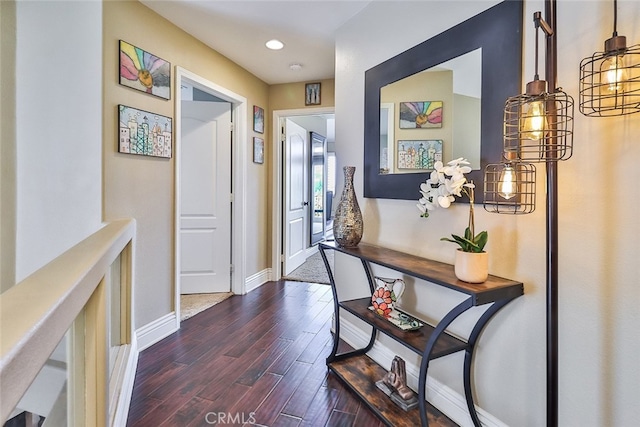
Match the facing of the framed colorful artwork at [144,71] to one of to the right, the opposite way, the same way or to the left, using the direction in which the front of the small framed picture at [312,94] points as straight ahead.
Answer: to the left

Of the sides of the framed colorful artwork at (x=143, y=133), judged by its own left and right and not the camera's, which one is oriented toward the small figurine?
front

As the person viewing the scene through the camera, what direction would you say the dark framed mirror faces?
facing the viewer and to the left of the viewer

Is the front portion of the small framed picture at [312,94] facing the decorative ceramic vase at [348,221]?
yes

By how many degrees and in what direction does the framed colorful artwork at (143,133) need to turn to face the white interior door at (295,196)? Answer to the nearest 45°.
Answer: approximately 90° to its left

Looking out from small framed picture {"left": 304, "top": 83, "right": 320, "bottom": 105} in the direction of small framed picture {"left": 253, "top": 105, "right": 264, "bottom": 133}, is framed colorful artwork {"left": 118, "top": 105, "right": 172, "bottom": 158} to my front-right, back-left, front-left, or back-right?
front-left

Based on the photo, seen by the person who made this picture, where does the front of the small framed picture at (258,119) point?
facing the viewer and to the right of the viewer

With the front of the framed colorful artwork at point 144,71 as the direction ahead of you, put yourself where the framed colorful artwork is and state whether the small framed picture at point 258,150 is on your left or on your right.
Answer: on your left

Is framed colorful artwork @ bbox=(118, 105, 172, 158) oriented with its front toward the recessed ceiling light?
no

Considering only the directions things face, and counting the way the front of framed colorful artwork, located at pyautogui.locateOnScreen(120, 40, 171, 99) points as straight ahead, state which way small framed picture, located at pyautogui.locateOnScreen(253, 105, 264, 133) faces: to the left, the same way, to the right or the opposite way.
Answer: the same way

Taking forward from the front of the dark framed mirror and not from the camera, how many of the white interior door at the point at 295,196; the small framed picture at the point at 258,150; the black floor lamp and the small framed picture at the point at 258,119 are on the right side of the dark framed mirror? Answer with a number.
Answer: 3

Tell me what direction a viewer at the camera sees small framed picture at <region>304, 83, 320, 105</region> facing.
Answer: facing the viewer

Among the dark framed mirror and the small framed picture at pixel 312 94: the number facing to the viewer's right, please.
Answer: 0

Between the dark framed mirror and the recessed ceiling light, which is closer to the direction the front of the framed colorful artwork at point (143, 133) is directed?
the dark framed mirror

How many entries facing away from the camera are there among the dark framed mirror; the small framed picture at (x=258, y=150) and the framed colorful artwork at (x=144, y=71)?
0

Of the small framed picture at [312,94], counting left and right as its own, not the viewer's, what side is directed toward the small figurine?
front

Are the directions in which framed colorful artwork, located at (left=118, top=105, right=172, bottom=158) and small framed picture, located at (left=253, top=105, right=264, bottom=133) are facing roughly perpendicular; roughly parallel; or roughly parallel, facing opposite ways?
roughly parallel

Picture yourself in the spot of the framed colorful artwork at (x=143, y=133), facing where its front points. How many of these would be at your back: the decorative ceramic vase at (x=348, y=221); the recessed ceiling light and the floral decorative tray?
0

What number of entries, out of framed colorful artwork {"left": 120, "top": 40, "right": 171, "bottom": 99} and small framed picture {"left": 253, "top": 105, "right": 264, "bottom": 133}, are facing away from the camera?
0

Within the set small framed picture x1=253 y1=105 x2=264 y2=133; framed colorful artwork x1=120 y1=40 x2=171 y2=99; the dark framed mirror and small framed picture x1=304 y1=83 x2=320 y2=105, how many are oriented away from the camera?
0
